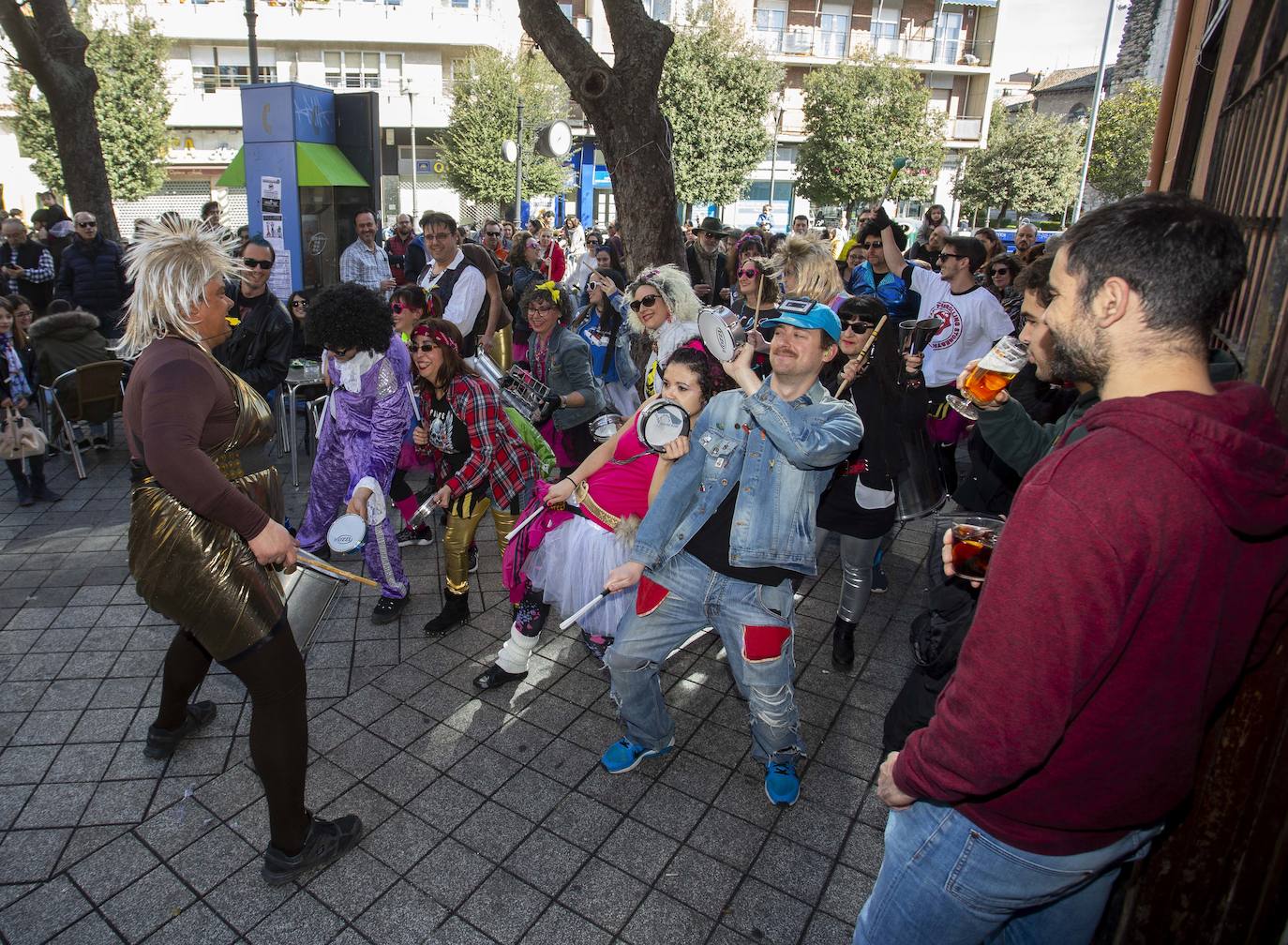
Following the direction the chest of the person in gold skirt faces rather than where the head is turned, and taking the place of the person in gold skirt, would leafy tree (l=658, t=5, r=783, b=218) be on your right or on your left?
on your left

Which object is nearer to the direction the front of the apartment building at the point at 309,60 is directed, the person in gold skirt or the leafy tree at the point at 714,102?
the person in gold skirt

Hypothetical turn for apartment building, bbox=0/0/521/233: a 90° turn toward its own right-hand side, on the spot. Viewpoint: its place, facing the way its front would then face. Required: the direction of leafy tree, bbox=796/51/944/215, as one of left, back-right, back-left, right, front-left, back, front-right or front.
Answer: back-left

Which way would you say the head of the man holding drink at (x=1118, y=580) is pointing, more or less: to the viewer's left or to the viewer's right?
to the viewer's left

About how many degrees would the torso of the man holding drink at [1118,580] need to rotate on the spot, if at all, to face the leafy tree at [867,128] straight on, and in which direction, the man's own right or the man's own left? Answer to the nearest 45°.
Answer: approximately 45° to the man's own right

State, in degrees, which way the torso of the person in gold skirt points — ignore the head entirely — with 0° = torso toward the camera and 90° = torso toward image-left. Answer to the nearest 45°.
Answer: approximately 270°

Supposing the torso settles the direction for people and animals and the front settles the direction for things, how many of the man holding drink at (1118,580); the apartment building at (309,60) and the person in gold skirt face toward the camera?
1

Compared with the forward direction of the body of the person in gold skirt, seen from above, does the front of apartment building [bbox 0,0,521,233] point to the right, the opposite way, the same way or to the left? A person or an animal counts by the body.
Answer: to the right

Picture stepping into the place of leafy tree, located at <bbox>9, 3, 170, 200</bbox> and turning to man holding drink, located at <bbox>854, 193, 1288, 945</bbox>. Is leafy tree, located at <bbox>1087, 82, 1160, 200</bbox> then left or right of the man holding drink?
left

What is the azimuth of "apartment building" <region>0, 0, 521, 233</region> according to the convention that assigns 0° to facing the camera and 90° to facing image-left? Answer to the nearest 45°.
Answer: approximately 0°

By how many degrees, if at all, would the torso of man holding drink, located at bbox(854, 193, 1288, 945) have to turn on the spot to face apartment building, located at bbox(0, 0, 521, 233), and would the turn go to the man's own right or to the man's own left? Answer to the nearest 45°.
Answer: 0° — they already face it

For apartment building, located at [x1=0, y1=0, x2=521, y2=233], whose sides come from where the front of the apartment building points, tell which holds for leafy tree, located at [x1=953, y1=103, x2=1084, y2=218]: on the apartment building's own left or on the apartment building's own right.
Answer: on the apartment building's own left

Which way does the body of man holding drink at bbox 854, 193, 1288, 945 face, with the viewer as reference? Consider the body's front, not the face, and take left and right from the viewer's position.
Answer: facing away from the viewer and to the left of the viewer

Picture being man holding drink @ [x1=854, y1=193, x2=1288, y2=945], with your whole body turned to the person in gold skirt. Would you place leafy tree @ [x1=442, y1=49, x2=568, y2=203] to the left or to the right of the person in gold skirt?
right

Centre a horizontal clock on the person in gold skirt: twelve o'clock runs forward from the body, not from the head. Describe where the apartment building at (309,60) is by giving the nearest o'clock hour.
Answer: The apartment building is roughly at 9 o'clock from the person in gold skirt.

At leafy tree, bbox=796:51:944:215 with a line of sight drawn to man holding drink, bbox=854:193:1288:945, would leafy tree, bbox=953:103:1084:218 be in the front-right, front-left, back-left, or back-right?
back-left

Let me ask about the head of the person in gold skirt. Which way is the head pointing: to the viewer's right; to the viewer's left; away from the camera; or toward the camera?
to the viewer's right
